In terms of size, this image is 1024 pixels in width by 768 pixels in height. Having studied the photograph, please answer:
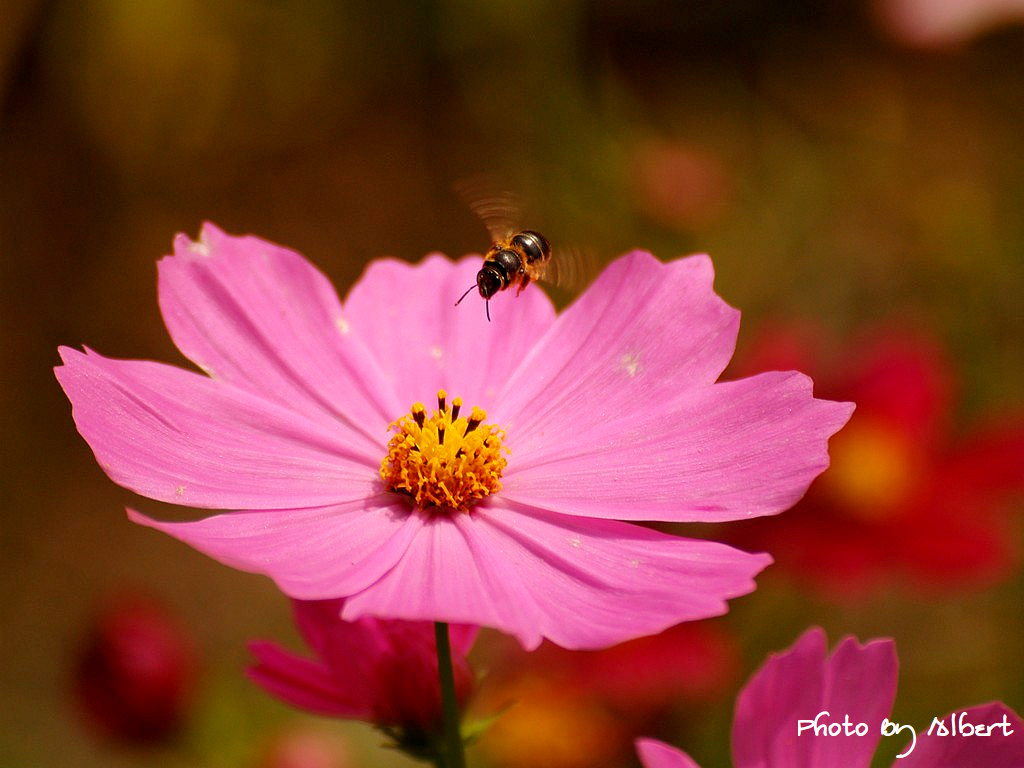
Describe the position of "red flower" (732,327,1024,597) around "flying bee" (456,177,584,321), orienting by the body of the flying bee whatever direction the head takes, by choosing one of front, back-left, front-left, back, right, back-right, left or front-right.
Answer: back

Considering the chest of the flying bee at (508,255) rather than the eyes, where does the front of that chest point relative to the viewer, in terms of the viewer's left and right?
facing the viewer and to the left of the viewer
